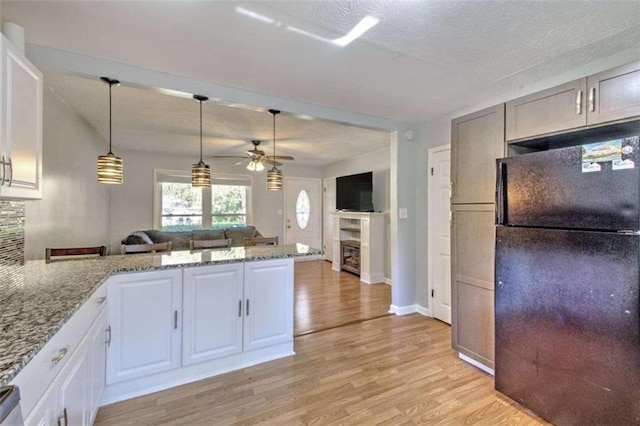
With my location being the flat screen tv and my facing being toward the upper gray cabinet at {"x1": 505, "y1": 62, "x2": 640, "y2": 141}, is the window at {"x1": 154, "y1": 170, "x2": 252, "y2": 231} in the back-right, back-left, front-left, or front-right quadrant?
back-right

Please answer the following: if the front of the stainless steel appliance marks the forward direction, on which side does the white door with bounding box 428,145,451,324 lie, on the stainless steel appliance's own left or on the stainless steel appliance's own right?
on the stainless steel appliance's own left

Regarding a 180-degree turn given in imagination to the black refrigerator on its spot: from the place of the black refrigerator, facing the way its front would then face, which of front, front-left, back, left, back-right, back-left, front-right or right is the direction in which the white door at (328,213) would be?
left

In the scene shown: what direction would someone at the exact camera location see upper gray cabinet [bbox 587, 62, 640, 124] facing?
facing the viewer and to the left of the viewer

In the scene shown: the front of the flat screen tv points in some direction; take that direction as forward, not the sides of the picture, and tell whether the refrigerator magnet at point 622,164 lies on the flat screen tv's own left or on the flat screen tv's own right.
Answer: on the flat screen tv's own left

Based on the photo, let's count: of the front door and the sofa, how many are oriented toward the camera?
2

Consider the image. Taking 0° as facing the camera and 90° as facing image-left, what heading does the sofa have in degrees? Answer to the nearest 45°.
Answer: approximately 0°

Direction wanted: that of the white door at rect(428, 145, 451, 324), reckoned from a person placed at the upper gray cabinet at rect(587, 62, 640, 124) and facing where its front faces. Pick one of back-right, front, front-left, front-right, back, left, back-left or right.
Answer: right

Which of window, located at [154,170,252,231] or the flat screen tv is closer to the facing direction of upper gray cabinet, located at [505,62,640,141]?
the window

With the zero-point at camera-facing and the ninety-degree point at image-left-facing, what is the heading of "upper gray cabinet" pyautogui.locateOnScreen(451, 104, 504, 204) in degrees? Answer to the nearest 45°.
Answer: approximately 45°

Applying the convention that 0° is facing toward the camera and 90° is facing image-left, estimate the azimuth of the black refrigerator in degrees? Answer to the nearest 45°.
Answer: approximately 45°

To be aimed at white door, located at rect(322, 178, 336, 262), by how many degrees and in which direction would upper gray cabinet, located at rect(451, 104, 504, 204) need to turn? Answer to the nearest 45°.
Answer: approximately 90° to its right

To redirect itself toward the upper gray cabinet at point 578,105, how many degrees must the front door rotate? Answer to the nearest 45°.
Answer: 0° — it already faces it

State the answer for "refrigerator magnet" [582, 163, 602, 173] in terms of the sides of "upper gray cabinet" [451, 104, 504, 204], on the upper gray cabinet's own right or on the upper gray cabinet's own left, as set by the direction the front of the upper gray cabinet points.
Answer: on the upper gray cabinet's own left

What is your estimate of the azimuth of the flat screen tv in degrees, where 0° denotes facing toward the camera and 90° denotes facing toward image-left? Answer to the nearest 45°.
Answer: approximately 45°

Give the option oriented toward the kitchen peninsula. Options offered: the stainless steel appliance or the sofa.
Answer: the sofa

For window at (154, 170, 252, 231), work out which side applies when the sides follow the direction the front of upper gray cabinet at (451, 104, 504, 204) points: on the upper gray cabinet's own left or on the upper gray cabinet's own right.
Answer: on the upper gray cabinet's own right
